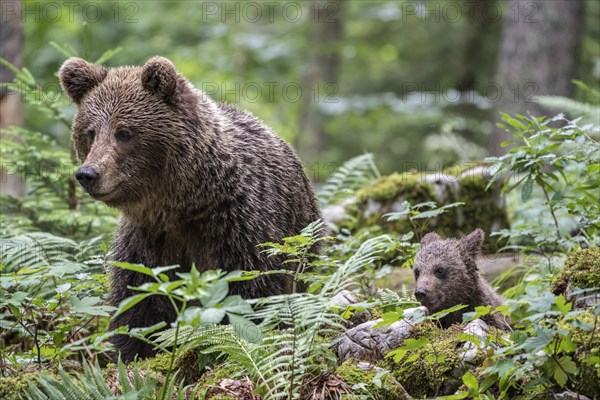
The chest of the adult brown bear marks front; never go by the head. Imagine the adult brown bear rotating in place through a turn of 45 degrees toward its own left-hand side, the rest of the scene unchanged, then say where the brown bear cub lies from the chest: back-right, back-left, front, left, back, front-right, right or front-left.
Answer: left

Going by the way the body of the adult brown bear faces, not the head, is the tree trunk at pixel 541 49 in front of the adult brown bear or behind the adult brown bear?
behind

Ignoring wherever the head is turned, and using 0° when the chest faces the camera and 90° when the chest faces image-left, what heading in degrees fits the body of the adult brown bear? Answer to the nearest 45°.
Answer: approximately 45°

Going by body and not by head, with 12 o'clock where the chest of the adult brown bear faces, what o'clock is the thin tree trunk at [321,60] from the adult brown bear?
The thin tree trunk is roughly at 5 o'clock from the adult brown bear.

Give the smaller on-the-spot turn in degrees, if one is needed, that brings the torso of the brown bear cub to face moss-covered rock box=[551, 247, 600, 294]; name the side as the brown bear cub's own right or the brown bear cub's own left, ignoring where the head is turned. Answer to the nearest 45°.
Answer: approximately 90° to the brown bear cub's own left

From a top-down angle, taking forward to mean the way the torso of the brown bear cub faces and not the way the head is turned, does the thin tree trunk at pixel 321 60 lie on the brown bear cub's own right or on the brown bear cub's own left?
on the brown bear cub's own right

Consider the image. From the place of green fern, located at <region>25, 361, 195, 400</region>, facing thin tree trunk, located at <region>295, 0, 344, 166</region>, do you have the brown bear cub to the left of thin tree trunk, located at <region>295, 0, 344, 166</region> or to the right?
right

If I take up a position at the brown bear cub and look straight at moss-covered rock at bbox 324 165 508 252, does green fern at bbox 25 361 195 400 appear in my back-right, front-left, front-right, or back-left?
back-left

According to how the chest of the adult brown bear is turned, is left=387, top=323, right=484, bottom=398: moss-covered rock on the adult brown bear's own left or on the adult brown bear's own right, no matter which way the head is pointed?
on the adult brown bear's own left

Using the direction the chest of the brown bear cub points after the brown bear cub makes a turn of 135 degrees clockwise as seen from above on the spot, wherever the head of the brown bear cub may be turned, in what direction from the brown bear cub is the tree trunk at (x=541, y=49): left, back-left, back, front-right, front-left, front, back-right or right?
front

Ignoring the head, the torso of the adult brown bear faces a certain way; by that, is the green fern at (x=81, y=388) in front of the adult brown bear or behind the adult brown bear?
in front

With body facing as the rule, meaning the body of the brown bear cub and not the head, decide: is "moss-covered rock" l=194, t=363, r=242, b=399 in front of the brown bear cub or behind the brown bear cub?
in front

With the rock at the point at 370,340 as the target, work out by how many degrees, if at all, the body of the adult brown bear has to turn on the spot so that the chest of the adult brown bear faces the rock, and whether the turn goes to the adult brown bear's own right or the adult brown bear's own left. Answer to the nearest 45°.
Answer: approximately 90° to the adult brown bear's own left
